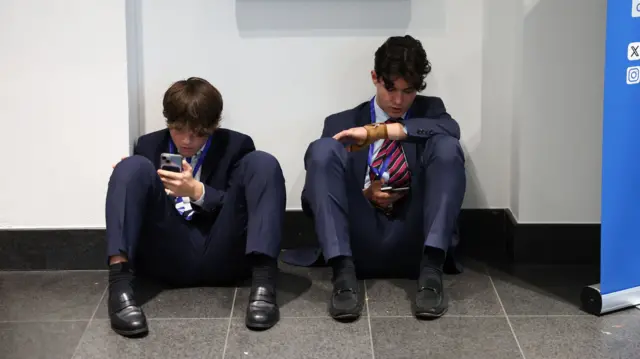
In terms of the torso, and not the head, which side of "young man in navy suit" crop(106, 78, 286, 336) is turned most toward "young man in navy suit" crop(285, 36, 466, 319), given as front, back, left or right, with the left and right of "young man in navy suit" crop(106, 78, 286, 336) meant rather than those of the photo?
left

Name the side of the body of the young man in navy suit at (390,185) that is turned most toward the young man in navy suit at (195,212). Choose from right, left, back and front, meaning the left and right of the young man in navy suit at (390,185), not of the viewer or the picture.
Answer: right

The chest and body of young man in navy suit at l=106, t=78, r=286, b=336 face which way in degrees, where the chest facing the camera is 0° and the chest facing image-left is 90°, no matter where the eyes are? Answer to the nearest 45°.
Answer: approximately 0°

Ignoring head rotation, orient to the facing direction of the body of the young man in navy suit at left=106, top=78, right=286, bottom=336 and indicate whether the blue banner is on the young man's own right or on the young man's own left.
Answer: on the young man's own left

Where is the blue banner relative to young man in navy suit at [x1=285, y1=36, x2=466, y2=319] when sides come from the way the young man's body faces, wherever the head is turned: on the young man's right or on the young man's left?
on the young man's left

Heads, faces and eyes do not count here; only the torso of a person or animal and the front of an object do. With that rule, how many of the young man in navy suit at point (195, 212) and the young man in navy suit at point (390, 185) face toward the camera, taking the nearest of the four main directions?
2

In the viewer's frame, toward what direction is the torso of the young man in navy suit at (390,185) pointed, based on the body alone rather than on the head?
toward the camera
